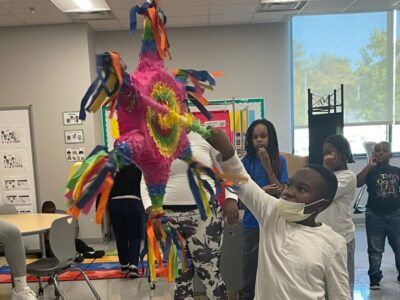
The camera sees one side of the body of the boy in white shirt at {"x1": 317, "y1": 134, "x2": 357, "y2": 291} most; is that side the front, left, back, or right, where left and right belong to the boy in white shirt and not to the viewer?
left

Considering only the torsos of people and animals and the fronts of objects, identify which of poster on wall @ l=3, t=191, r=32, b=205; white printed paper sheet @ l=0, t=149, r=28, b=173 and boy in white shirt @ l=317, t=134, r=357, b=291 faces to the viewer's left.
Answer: the boy in white shirt

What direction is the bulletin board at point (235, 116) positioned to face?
toward the camera

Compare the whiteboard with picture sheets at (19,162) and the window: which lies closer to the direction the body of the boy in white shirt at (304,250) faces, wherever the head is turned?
the whiteboard with picture sheets

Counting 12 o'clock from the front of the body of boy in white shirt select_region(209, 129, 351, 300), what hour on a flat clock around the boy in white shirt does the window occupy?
The window is roughly at 5 o'clock from the boy in white shirt.

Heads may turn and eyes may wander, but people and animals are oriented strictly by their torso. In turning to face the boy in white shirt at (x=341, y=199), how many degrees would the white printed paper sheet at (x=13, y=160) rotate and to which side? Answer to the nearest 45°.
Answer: approximately 45° to its left

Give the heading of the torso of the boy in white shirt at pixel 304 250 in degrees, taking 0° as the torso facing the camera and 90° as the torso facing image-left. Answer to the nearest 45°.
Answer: approximately 45°

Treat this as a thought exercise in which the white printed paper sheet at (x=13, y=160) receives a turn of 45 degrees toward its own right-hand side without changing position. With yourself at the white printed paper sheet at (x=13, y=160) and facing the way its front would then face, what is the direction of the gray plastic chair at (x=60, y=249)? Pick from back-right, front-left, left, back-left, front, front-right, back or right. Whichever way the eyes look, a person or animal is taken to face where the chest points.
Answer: front-left

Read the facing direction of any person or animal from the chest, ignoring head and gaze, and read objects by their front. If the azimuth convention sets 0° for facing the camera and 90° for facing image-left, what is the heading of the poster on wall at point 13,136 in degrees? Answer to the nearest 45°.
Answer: approximately 0°

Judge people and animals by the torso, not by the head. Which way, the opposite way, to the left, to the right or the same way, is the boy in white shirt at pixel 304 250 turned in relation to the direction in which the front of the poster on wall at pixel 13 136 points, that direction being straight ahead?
to the right

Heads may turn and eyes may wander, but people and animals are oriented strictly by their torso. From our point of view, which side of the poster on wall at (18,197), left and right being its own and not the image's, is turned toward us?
front
